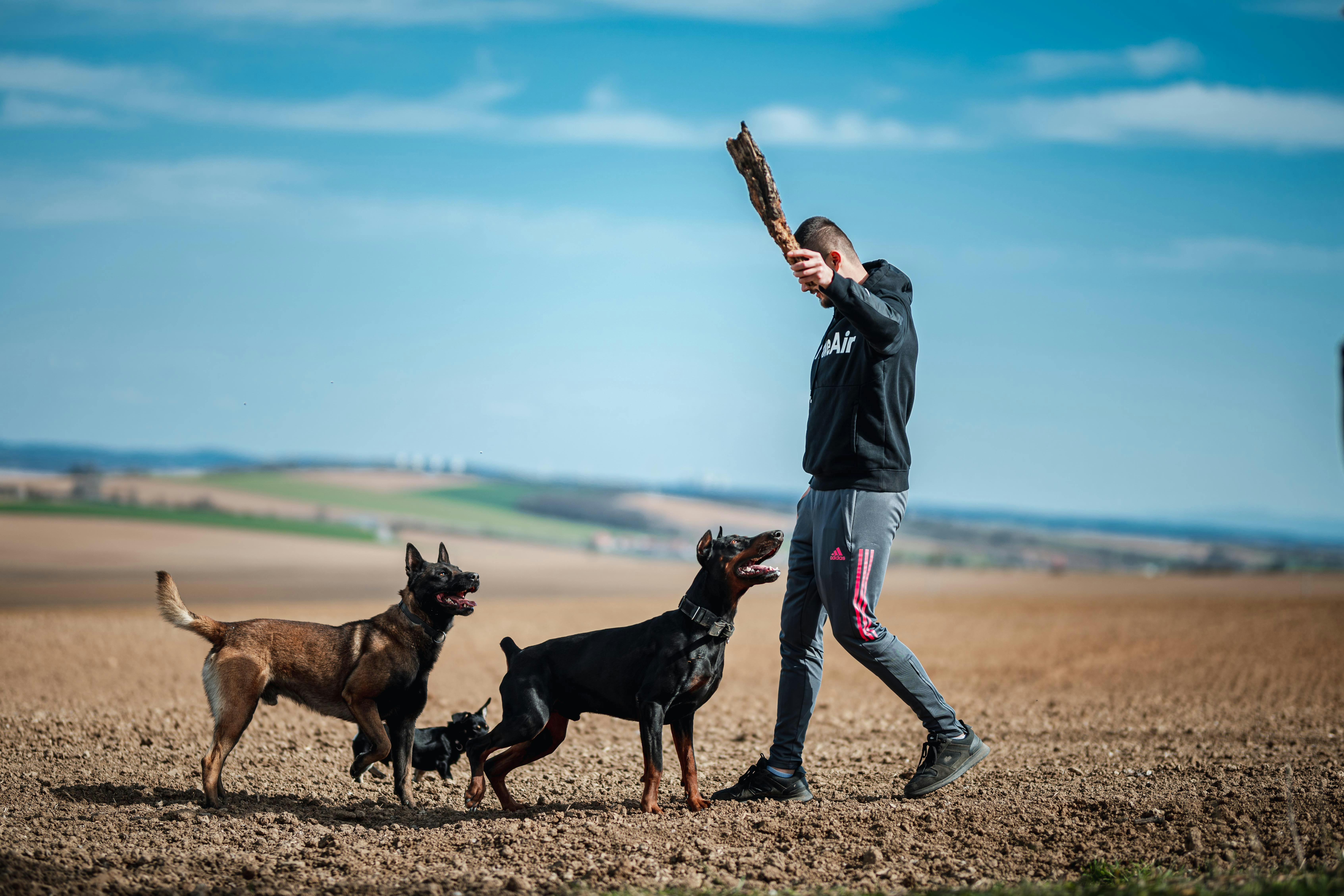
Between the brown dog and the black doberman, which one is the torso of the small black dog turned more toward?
the black doberman

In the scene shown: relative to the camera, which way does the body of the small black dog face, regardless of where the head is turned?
to the viewer's right

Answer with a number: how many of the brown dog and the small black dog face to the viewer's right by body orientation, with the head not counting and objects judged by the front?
2

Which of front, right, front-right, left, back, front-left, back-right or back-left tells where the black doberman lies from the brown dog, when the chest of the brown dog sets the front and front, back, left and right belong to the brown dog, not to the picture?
front-right

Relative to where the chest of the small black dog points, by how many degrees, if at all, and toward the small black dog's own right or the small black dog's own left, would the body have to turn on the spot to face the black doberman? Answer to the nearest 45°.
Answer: approximately 45° to the small black dog's own right

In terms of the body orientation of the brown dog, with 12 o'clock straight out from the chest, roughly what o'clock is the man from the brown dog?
The man is roughly at 1 o'clock from the brown dog.

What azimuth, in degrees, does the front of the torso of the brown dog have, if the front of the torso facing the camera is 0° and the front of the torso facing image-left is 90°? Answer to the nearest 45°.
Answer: approximately 270°

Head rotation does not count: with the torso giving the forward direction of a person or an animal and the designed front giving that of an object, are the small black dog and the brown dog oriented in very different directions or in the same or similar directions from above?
same or similar directions

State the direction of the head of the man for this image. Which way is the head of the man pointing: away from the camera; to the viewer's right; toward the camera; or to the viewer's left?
to the viewer's left

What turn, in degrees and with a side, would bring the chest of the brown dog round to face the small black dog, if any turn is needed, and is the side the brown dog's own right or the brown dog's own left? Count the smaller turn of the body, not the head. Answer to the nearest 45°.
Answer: approximately 45° to the brown dog's own left
